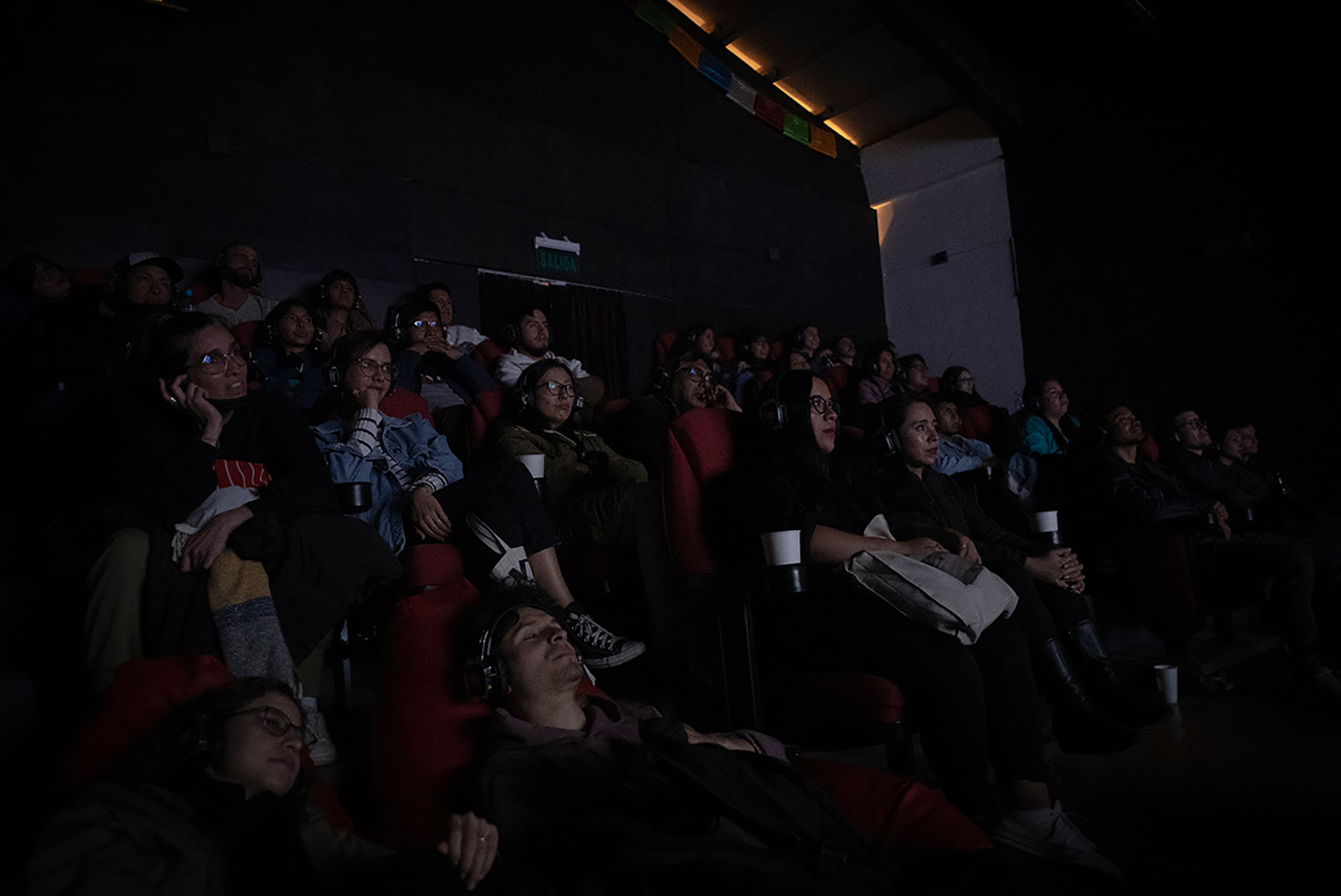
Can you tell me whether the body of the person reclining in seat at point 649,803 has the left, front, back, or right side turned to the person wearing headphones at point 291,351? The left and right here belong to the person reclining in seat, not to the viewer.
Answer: back

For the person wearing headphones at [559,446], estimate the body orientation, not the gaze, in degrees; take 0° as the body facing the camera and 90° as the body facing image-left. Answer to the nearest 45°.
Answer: approximately 315°

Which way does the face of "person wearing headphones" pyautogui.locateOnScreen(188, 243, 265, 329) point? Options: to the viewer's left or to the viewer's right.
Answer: to the viewer's right

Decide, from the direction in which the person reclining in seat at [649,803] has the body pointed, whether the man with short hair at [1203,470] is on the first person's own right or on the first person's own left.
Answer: on the first person's own left

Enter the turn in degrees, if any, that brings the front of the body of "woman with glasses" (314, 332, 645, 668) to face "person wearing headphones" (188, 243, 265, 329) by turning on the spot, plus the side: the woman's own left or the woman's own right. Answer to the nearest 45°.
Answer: approximately 180°

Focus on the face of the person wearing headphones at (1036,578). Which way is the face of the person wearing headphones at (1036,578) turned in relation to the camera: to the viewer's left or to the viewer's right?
to the viewer's right

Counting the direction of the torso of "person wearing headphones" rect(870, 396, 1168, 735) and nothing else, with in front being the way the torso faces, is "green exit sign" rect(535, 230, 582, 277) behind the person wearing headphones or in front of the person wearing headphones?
behind

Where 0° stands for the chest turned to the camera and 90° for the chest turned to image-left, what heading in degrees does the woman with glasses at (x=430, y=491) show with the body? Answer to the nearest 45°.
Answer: approximately 315°

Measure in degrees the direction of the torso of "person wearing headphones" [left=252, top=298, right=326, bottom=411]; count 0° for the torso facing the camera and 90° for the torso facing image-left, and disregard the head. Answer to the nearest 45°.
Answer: approximately 315°

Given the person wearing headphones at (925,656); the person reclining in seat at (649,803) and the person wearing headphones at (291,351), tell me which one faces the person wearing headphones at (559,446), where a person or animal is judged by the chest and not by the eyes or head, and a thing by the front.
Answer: the person wearing headphones at (291,351)

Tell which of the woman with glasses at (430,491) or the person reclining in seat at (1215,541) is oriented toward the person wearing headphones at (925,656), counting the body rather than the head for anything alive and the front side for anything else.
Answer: the woman with glasses
